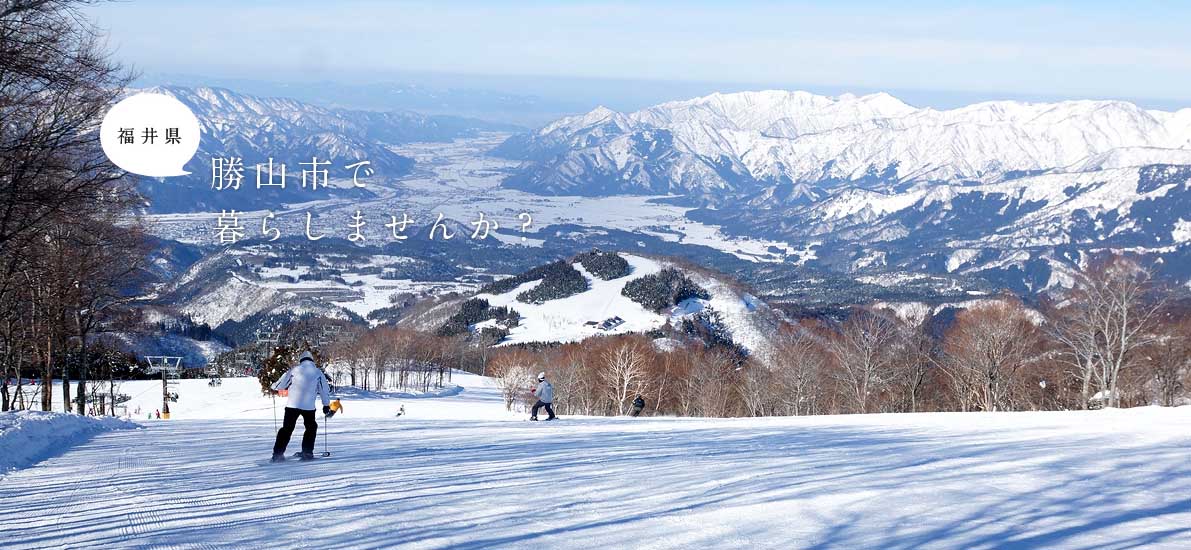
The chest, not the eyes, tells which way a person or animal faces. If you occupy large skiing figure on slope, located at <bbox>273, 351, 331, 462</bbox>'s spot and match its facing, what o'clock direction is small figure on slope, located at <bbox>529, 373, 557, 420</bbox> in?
small figure on slope, located at <bbox>529, 373, 557, 420</bbox> is roughly at 1 o'clock from large skiing figure on slope, located at <bbox>273, 351, 331, 462</bbox>.

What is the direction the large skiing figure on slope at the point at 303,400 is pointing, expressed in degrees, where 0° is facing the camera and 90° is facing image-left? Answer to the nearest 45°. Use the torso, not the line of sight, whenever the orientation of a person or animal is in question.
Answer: approximately 180°
